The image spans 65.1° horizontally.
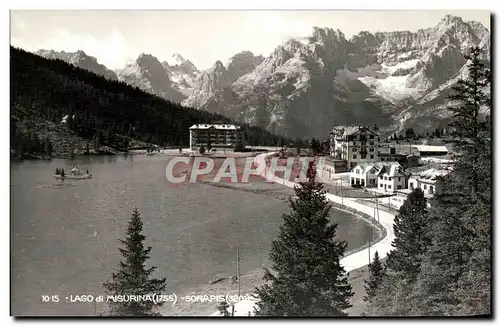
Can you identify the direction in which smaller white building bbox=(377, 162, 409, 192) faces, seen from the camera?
facing the viewer and to the left of the viewer

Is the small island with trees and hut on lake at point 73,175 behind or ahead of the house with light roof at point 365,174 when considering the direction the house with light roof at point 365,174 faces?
ahead

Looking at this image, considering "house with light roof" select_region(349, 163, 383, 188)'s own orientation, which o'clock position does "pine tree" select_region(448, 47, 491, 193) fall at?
The pine tree is roughly at 8 o'clock from the house with light roof.

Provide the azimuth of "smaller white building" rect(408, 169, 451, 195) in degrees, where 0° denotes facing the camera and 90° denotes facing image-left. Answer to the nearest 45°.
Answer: approximately 45°

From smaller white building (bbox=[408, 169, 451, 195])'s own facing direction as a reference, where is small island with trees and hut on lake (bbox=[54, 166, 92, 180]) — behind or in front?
in front

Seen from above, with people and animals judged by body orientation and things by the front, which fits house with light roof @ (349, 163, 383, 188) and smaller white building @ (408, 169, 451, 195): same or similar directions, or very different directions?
same or similar directions

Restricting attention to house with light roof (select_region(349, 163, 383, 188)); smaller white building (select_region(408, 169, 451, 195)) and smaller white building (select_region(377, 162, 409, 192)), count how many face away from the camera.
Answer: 0

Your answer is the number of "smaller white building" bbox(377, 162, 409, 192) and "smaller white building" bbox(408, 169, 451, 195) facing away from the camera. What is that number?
0

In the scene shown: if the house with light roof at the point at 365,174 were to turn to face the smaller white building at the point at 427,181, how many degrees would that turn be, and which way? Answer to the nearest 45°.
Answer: approximately 135° to its left

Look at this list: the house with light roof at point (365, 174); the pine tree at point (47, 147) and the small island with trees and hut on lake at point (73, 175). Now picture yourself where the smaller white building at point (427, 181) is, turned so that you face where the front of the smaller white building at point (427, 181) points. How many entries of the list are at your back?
0

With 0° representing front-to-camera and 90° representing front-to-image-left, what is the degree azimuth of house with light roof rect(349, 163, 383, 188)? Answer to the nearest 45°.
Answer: approximately 45°
